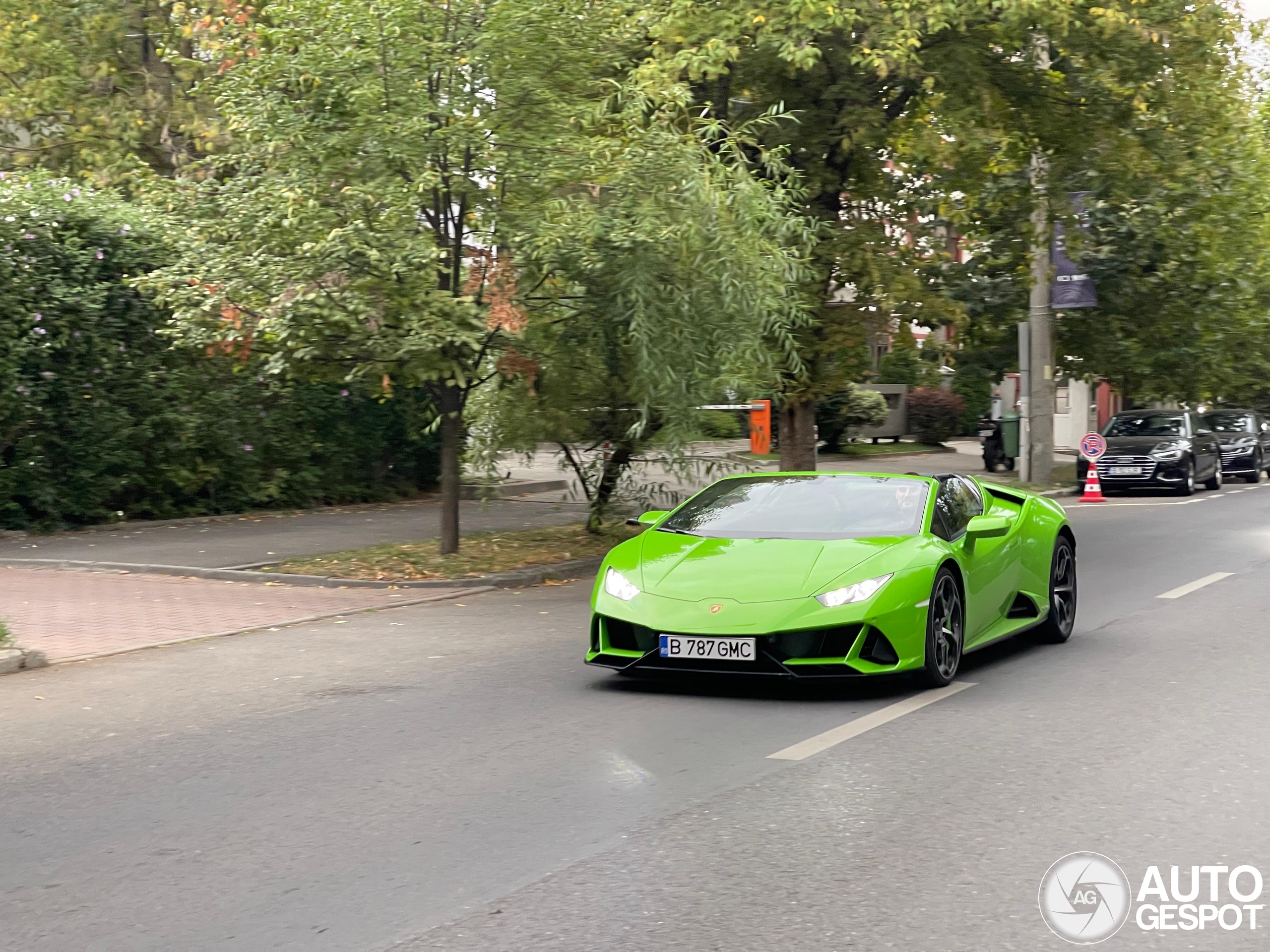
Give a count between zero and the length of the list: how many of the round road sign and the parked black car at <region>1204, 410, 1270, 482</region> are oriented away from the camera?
0

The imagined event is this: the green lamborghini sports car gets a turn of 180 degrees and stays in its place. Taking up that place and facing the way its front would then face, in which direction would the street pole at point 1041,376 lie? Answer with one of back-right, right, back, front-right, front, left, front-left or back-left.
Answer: front-left

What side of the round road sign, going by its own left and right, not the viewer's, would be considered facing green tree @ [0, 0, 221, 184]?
right

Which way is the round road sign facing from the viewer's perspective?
toward the camera

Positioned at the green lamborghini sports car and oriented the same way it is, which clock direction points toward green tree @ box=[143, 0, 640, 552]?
The green tree is roughly at 3 o'clock from the green lamborghini sports car.

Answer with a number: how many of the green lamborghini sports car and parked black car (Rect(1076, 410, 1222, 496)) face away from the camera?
0

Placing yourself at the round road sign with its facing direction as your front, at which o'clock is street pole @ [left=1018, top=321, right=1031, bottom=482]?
The street pole is roughly at 5 o'clock from the round road sign.

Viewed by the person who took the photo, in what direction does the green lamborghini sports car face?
facing the viewer and to the left of the viewer
